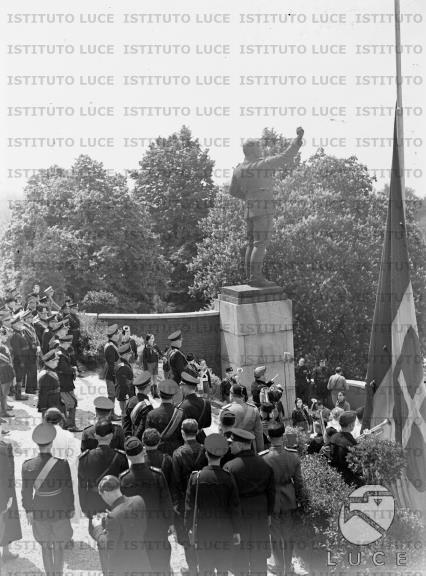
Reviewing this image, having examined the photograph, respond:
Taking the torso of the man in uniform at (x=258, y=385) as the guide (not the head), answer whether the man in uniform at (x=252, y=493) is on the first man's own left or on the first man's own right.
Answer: on the first man's own right

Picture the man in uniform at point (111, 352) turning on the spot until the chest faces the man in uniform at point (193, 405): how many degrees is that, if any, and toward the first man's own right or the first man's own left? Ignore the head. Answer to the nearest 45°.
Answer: approximately 90° to the first man's own right

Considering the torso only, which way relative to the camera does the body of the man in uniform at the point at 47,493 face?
away from the camera

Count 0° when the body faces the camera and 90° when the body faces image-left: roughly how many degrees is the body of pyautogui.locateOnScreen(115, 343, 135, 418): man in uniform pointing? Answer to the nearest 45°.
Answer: approximately 270°

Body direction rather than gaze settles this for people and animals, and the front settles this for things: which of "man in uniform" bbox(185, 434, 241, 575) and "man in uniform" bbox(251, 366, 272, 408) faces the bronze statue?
"man in uniform" bbox(185, 434, 241, 575)

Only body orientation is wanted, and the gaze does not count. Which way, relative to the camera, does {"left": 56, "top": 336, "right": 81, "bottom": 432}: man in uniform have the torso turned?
to the viewer's right

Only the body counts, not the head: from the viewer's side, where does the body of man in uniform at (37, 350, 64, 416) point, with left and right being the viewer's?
facing to the right of the viewer

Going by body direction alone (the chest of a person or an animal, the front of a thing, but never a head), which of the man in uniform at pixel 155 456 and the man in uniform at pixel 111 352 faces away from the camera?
the man in uniform at pixel 155 456

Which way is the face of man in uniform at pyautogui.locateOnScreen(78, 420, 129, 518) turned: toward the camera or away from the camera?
away from the camera

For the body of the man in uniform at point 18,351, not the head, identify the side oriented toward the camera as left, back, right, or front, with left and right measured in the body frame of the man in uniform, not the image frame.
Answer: right

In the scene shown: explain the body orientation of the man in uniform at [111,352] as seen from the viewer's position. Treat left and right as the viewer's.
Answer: facing to the right of the viewer

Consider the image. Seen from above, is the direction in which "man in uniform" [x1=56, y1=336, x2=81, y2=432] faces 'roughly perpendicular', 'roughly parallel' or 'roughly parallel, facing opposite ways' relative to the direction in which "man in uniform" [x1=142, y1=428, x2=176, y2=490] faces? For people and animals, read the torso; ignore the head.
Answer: roughly perpendicular

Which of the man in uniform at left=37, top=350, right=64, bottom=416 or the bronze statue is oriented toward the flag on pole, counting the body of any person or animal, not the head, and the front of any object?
the man in uniform

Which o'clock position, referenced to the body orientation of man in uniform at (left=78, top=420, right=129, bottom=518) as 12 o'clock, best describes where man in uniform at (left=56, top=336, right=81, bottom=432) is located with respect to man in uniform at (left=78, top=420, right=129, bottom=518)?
man in uniform at (left=56, top=336, right=81, bottom=432) is roughly at 12 o'clock from man in uniform at (left=78, top=420, right=129, bottom=518).
